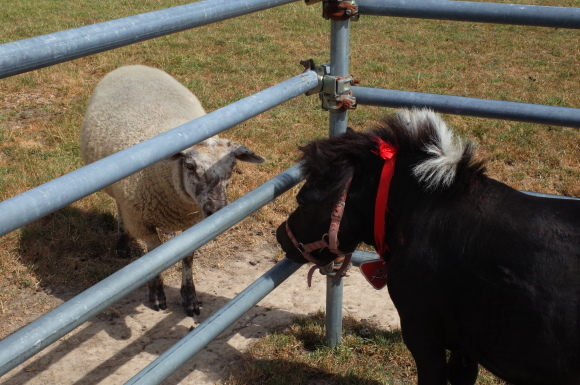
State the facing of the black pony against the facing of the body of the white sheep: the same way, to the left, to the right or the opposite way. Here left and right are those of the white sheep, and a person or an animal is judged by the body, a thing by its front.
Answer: the opposite way

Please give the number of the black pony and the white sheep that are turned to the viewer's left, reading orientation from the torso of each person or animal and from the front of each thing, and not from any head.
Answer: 1

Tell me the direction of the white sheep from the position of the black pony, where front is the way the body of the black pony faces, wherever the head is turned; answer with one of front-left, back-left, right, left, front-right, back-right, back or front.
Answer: front-right

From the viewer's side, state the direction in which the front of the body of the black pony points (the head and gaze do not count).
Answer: to the viewer's left

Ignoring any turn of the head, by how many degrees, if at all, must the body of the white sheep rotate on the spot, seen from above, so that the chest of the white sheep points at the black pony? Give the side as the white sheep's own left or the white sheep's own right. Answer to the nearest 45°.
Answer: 0° — it already faces it

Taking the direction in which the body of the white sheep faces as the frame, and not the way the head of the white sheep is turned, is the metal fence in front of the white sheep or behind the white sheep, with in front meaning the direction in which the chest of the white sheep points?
in front

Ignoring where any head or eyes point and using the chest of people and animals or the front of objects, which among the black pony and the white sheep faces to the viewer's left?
the black pony
